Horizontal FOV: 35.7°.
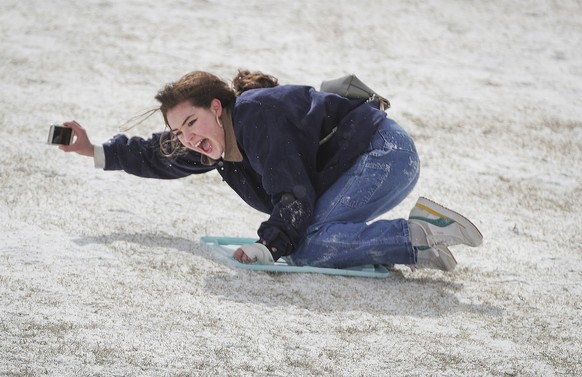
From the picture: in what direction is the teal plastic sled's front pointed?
to the viewer's left
